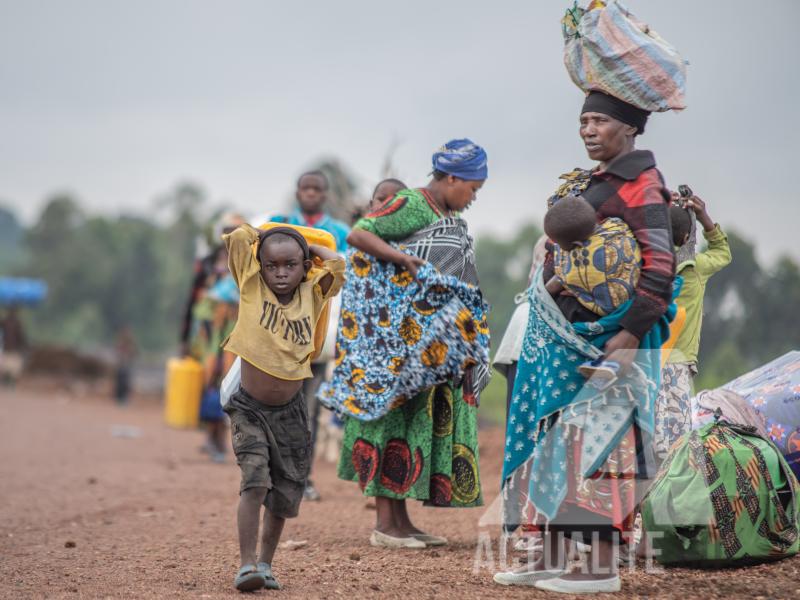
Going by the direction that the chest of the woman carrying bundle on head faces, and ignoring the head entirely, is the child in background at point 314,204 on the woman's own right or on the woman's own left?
on the woman's own right

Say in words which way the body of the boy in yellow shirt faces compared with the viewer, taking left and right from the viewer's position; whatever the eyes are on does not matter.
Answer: facing the viewer

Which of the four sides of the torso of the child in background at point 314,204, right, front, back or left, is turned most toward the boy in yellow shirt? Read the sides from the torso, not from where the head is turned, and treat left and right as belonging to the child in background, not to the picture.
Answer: front

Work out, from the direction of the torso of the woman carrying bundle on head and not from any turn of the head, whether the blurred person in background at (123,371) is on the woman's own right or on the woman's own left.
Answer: on the woman's own right

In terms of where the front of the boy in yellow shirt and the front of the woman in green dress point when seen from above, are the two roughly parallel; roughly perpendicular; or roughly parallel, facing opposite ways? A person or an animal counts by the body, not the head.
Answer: roughly perpendicular

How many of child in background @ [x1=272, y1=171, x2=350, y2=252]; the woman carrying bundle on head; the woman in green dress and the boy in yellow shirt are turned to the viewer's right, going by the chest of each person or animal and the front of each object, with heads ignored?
1

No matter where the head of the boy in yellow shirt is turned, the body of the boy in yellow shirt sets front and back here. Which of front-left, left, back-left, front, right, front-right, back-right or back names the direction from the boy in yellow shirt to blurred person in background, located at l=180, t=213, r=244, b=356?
back

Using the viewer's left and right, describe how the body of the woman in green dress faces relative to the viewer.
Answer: facing to the right of the viewer

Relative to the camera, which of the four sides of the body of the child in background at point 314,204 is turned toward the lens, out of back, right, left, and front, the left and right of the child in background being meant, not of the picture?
front

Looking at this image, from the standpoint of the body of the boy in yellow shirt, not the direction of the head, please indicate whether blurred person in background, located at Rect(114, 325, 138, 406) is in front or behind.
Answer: behind

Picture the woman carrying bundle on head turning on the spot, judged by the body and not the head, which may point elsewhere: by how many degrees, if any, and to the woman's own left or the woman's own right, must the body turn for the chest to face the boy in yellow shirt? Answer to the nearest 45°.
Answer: approximately 45° to the woman's own right
